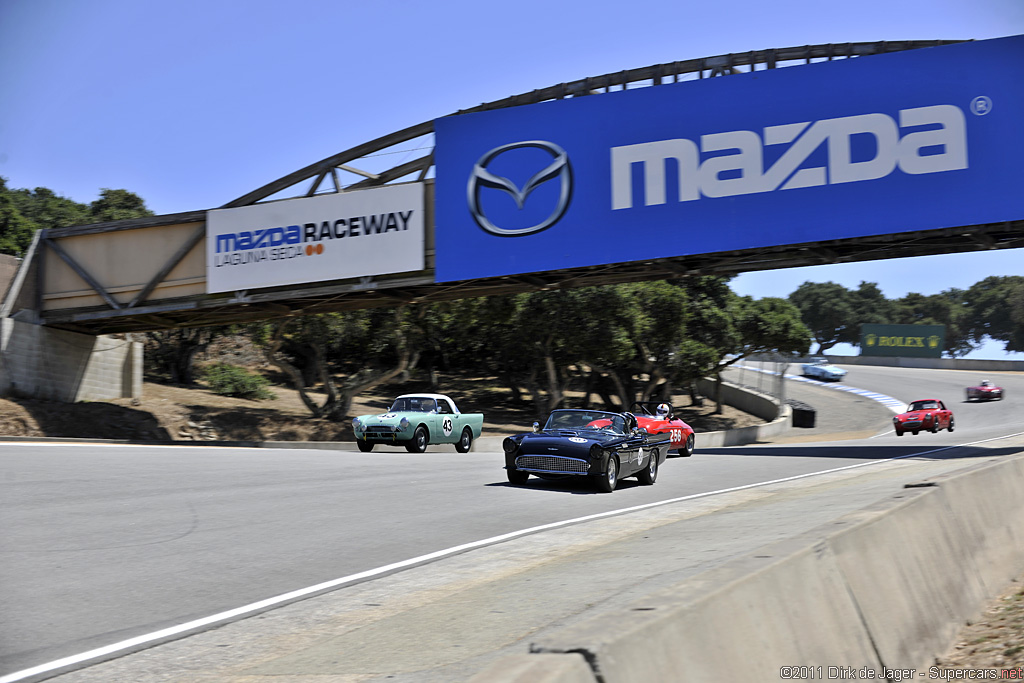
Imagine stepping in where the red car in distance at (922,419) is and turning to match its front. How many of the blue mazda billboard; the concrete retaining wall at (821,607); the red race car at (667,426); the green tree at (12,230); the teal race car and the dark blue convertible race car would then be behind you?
0

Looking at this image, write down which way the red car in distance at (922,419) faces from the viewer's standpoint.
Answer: facing the viewer and to the left of the viewer

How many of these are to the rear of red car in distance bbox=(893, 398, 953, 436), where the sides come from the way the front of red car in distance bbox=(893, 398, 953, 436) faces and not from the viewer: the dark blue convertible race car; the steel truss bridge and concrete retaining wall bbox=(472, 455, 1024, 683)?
0

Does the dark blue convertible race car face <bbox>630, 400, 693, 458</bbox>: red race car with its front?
no

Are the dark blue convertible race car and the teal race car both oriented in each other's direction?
no

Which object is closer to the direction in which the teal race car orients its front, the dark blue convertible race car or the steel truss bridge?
the dark blue convertible race car

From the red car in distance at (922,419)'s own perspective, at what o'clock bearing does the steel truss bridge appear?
The steel truss bridge is roughly at 12 o'clock from the red car in distance.

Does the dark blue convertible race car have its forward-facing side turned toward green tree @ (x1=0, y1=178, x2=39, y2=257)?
no

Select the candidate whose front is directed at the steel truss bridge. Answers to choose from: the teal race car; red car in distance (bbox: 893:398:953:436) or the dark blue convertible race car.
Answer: the red car in distance

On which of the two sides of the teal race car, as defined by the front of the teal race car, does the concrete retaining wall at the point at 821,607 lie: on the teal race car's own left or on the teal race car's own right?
on the teal race car's own left

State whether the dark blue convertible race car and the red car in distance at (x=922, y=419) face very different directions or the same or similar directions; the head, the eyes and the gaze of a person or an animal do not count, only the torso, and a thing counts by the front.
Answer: same or similar directions

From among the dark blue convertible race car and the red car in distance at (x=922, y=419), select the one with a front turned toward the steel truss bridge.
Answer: the red car in distance

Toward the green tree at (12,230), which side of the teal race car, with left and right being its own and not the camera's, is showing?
right

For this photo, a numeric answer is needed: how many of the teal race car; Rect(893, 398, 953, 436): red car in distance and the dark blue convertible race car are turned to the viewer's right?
0

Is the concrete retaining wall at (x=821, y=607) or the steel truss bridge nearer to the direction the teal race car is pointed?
the concrete retaining wall

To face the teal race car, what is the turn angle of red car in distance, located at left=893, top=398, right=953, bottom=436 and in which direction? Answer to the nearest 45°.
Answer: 0° — it already faces it

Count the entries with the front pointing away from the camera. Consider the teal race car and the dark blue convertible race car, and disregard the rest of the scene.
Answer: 0

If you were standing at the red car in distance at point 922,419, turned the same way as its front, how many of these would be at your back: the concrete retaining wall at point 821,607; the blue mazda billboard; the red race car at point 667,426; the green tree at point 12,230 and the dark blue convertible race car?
0

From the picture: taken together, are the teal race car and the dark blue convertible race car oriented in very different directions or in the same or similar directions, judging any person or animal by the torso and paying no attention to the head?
same or similar directions

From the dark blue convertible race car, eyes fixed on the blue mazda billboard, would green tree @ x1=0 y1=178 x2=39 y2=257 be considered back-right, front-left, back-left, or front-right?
front-left

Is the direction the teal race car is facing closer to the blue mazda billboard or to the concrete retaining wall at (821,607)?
the concrete retaining wall
